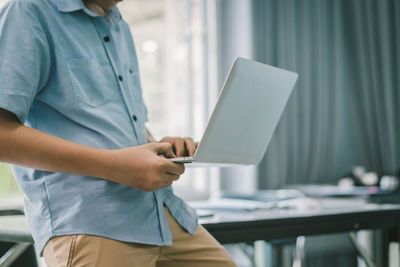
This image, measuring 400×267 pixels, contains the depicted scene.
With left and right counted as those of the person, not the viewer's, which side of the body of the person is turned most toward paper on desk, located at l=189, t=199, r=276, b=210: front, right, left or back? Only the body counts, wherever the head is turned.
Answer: left

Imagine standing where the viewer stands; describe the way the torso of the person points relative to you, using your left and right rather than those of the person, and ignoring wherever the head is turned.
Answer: facing the viewer and to the right of the viewer
